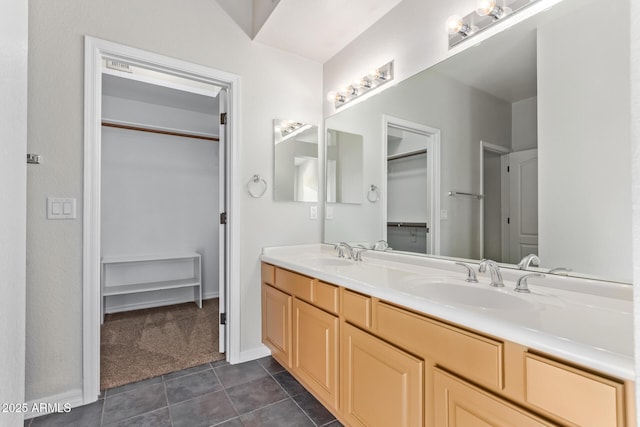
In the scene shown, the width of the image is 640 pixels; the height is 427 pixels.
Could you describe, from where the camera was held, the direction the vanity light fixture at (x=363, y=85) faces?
facing the viewer and to the left of the viewer

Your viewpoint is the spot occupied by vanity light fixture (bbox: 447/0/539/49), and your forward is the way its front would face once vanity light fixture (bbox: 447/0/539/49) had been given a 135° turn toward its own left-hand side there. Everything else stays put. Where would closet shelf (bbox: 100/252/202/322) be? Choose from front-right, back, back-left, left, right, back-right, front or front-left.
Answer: back

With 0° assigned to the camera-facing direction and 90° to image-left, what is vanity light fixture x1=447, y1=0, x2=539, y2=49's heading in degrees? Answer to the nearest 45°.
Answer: approximately 45°

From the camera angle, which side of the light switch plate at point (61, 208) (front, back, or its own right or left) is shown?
front

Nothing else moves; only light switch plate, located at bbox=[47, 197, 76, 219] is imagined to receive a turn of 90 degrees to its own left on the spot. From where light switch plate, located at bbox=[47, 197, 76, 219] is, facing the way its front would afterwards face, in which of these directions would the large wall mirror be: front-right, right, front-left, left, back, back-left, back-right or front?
front-right

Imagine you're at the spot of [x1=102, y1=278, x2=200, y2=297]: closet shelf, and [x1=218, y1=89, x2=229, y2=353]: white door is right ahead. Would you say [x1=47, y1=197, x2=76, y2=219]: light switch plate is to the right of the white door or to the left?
right

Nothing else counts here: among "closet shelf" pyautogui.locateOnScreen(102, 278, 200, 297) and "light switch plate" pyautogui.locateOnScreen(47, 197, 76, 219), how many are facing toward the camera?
2

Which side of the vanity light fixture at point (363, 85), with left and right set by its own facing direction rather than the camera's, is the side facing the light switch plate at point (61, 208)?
front

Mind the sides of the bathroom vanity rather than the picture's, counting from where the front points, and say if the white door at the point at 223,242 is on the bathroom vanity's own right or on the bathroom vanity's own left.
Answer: on the bathroom vanity's own right

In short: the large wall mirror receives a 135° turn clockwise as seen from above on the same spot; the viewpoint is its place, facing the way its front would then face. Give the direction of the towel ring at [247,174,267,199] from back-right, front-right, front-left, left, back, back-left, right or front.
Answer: left

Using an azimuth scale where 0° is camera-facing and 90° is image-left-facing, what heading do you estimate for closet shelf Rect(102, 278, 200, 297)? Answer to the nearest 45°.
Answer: approximately 0°

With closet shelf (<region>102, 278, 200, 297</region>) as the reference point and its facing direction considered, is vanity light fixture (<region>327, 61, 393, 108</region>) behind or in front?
in front

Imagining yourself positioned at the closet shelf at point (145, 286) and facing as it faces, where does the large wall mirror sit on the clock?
The large wall mirror is roughly at 11 o'clock from the closet shelf.

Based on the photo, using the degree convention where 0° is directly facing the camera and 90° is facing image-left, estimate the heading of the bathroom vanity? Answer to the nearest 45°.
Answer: approximately 45°
